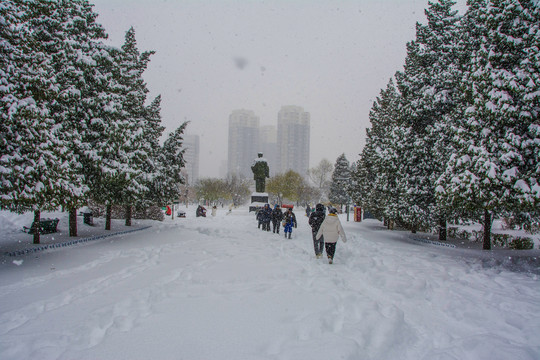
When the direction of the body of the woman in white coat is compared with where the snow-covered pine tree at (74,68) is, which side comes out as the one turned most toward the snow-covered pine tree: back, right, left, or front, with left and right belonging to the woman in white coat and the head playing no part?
left

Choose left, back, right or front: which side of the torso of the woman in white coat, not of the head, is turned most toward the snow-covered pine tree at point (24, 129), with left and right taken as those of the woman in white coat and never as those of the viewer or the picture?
left

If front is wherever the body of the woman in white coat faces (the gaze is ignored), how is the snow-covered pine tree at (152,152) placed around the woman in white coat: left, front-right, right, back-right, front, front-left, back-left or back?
front-left

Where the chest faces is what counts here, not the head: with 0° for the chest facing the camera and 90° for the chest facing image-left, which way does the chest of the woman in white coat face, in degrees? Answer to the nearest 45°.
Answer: approximately 180°

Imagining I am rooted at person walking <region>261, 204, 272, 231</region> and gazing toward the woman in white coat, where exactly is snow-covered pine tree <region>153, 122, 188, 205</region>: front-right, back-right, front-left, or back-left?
back-right

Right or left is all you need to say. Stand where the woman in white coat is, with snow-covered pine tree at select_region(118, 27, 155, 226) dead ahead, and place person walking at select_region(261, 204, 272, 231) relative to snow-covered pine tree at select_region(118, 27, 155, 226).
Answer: right

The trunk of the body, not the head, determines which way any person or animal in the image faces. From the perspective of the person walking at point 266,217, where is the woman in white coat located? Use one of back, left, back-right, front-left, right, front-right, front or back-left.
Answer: front

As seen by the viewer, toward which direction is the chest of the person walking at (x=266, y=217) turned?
toward the camera

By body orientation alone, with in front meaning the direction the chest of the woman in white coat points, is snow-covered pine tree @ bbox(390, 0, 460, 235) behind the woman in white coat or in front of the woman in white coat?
in front

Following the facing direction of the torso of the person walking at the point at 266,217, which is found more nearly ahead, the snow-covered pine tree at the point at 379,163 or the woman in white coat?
the woman in white coat

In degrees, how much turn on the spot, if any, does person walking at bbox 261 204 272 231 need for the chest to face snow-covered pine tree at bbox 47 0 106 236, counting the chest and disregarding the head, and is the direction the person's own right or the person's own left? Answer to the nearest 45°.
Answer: approximately 90° to the person's own right
